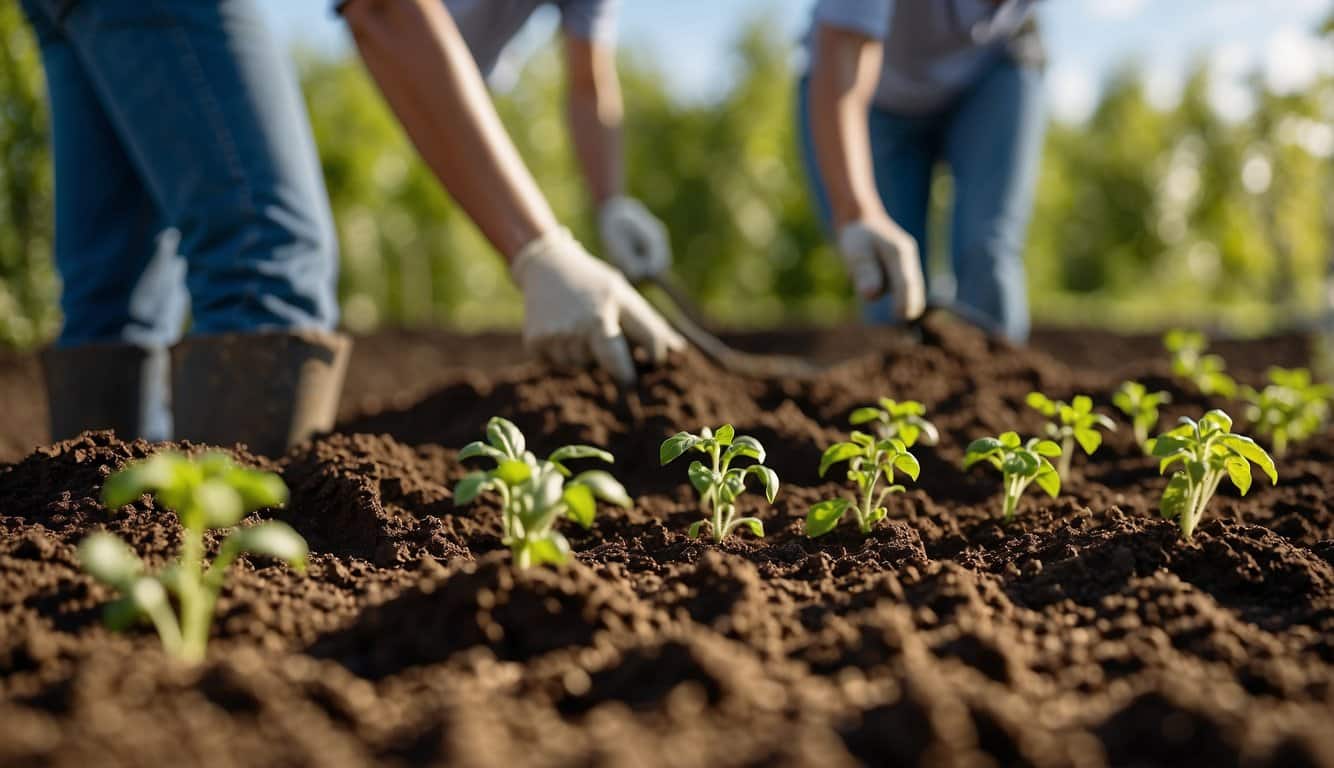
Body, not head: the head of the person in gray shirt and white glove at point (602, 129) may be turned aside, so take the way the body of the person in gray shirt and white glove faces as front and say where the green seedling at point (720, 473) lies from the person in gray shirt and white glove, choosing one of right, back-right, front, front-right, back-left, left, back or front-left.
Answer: front-right

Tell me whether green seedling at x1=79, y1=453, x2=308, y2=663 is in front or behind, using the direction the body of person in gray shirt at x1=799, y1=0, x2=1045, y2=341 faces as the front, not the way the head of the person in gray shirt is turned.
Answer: in front

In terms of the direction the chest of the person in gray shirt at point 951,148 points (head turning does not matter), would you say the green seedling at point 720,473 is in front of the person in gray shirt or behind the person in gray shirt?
in front

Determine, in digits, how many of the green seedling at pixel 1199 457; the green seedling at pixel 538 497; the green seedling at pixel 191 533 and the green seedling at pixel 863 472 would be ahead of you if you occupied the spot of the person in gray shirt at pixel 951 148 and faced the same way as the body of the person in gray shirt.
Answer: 4

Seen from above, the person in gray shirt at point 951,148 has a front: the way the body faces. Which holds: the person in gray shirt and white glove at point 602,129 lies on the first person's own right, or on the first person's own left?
on the first person's own right

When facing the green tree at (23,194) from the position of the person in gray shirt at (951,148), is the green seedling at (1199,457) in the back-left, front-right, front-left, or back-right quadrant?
back-left

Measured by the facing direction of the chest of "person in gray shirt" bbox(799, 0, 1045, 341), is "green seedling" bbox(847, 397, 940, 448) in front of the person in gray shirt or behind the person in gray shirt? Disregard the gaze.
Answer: in front

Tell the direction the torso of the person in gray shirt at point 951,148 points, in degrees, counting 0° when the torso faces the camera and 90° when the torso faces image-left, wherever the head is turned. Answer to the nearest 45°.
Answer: approximately 0°

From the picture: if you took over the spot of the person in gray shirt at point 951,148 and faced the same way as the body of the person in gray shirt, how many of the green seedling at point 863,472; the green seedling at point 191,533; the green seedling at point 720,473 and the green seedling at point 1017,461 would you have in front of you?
4

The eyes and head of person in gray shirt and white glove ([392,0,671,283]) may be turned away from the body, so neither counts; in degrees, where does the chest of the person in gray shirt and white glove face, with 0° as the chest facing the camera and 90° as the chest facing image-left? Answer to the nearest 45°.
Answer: approximately 315°
